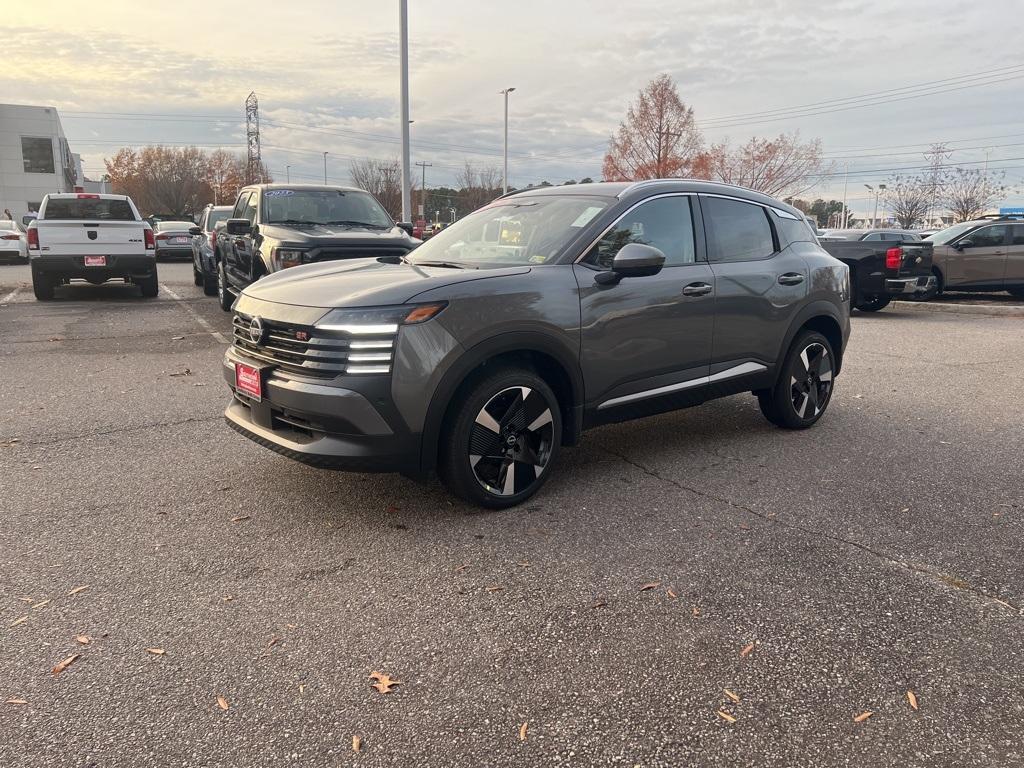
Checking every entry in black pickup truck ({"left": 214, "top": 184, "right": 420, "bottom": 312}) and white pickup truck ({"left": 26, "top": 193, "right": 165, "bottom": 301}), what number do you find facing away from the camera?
1

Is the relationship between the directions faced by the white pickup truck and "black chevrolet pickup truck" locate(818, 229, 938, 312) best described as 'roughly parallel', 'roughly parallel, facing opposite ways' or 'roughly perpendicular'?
roughly parallel

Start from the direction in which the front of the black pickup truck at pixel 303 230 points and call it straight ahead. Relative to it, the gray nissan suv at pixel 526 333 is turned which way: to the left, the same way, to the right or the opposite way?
to the right

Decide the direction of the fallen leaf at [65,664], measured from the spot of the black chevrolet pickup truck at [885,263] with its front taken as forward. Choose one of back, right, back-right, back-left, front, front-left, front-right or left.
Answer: back-left

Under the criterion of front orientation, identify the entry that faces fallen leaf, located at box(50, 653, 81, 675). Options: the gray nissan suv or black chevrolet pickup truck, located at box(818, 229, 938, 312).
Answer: the gray nissan suv

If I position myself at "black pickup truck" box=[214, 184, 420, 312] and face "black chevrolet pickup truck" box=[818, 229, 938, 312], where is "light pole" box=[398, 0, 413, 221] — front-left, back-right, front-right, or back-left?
front-left

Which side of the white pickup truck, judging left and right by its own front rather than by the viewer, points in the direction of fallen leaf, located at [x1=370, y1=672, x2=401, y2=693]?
back

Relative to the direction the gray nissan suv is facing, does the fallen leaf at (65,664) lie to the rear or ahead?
ahead

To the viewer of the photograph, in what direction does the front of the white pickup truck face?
facing away from the viewer

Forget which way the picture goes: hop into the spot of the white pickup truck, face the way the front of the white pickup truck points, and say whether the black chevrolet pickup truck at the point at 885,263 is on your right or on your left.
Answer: on your right

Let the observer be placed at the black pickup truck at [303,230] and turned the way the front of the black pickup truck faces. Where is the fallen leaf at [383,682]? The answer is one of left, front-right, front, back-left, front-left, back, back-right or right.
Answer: front-right

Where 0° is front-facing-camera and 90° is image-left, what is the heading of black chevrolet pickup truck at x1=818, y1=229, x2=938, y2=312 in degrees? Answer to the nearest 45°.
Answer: approximately 135°

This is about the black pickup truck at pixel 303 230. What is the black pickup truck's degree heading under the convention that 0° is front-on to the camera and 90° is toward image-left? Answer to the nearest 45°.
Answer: approximately 315°

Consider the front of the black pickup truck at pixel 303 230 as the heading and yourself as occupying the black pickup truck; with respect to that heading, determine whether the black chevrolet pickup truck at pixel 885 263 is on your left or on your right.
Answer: on your left

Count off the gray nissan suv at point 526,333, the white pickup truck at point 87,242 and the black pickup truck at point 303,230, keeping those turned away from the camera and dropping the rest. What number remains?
1

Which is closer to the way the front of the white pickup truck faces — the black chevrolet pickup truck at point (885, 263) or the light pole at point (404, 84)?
the light pole

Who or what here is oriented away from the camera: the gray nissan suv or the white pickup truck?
the white pickup truck

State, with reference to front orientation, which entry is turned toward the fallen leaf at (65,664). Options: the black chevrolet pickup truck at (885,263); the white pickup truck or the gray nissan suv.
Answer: the gray nissan suv

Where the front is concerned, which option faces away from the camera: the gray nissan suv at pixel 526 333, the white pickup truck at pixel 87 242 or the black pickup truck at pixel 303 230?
the white pickup truck
